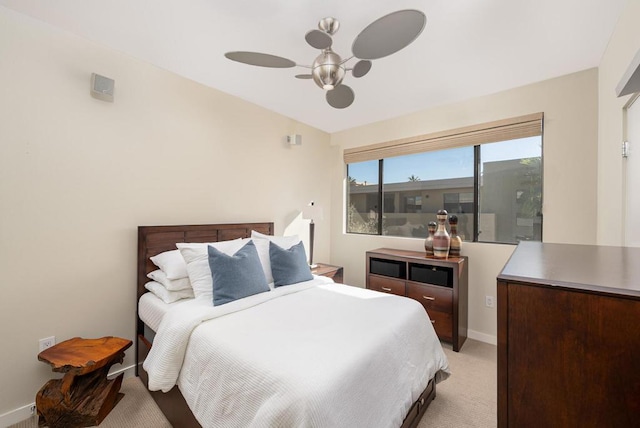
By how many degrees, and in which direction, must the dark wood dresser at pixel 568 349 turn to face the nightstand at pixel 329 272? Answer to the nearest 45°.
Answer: approximately 45° to its right

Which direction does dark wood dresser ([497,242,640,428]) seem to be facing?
to the viewer's left

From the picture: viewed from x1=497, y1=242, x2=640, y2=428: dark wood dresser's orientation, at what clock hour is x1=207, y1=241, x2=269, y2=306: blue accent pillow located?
The blue accent pillow is roughly at 12 o'clock from the dark wood dresser.

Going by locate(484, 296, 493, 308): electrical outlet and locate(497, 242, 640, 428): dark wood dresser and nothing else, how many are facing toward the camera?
1

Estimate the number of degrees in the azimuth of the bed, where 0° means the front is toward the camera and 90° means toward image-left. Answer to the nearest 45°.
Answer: approximately 315°
